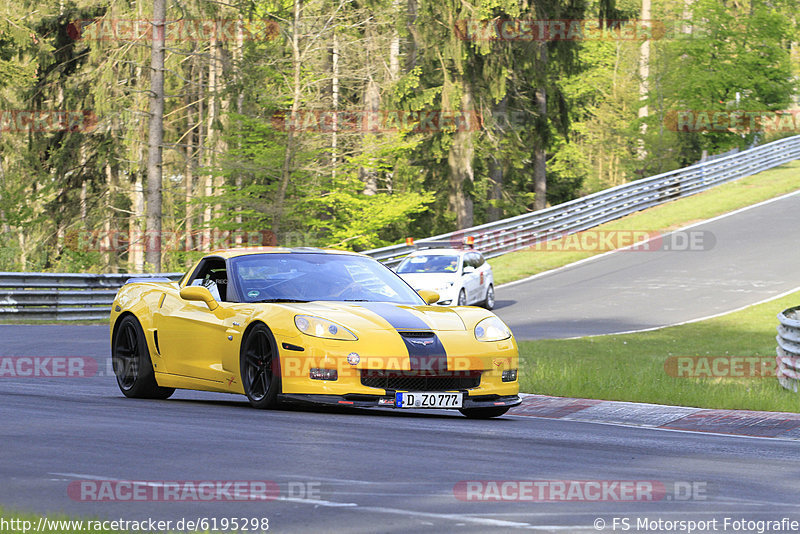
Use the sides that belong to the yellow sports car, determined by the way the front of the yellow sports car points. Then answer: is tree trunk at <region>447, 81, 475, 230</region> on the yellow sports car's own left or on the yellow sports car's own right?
on the yellow sports car's own left

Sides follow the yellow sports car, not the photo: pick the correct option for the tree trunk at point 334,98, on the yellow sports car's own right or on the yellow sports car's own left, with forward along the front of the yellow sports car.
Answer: on the yellow sports car's own left

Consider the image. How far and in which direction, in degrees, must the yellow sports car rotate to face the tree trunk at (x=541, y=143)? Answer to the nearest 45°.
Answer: approximately 135° to its left

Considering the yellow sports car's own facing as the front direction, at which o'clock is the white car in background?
The white car in background is roughly at 8 o'clock from the yellow sports car.

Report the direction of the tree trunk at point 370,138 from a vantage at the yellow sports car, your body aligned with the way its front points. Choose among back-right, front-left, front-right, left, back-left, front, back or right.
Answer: back-left

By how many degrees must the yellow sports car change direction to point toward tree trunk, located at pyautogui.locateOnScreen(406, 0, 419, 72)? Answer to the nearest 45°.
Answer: approximately 135° to its left

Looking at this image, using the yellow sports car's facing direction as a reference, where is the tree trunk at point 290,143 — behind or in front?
behind

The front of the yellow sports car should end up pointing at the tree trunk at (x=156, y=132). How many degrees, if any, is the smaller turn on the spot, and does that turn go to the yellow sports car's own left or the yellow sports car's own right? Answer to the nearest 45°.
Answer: approximately 135° to the yellow sports car's own left
